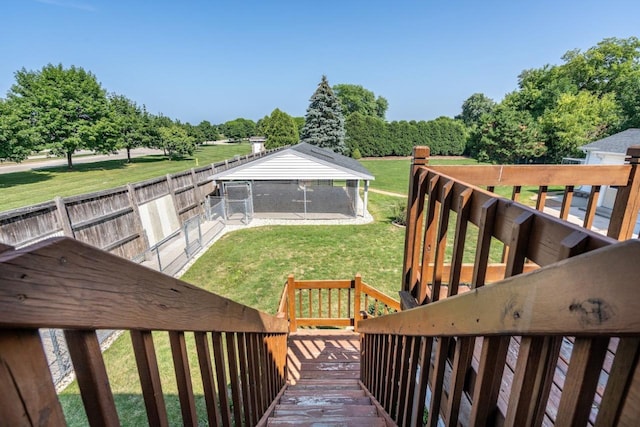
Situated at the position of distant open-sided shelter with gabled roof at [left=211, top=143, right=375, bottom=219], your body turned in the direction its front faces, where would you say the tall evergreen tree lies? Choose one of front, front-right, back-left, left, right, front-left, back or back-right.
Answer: back

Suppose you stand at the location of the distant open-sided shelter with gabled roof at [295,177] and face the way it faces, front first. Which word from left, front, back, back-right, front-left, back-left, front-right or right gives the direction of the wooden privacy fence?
front-right

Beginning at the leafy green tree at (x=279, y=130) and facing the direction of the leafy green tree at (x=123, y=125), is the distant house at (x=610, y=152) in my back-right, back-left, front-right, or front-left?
back-left

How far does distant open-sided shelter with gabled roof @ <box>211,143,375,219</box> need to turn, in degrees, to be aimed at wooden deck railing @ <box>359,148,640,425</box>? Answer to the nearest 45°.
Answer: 0° — it already faces it

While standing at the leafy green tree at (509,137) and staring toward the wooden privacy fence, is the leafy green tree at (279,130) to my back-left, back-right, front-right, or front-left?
front-right

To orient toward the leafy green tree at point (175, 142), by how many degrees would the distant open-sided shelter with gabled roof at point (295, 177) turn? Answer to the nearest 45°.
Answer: approximately 135° to its right

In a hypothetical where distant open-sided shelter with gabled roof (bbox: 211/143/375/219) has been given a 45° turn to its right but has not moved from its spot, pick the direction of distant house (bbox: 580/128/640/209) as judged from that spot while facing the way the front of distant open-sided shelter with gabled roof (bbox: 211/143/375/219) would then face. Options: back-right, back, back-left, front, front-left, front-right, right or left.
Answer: back-left

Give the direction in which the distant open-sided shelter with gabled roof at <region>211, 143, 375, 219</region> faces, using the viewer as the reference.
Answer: facing the viewer

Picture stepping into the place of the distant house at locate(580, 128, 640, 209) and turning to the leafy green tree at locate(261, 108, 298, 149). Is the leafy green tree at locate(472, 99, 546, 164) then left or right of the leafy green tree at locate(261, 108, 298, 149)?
right

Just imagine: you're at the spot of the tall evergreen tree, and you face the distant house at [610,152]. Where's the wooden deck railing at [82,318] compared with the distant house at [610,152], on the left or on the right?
right

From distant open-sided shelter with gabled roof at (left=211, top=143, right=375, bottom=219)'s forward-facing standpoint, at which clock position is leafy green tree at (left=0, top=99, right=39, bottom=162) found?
The leafy green tree is roughly at 4 o'clock from the distant open-sided shelter with gabled roof.

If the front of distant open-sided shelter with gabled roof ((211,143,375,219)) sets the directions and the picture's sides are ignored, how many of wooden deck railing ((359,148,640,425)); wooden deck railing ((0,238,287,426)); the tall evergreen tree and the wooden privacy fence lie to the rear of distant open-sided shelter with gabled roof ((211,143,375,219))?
1
